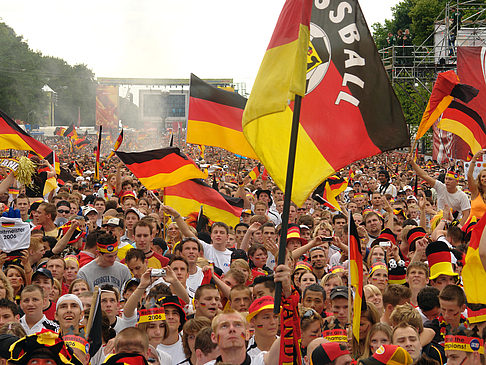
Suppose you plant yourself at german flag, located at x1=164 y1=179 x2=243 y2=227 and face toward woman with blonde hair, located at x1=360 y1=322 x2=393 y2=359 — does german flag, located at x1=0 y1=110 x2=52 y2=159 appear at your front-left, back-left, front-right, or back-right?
back-right

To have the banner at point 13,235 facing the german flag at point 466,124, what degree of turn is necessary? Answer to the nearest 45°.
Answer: approximately 90° to its left

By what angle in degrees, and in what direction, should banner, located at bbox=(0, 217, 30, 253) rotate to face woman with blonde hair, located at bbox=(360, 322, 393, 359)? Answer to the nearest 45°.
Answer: approximately 45° to its left

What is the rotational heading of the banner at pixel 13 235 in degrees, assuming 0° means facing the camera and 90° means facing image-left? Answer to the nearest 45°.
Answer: approximately 0°

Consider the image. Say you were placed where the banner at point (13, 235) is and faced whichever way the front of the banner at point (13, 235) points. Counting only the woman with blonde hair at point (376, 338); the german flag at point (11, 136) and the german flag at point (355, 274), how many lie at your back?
1

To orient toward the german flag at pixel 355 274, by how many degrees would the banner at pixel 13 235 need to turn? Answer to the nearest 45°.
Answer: approximately 45° to its left
